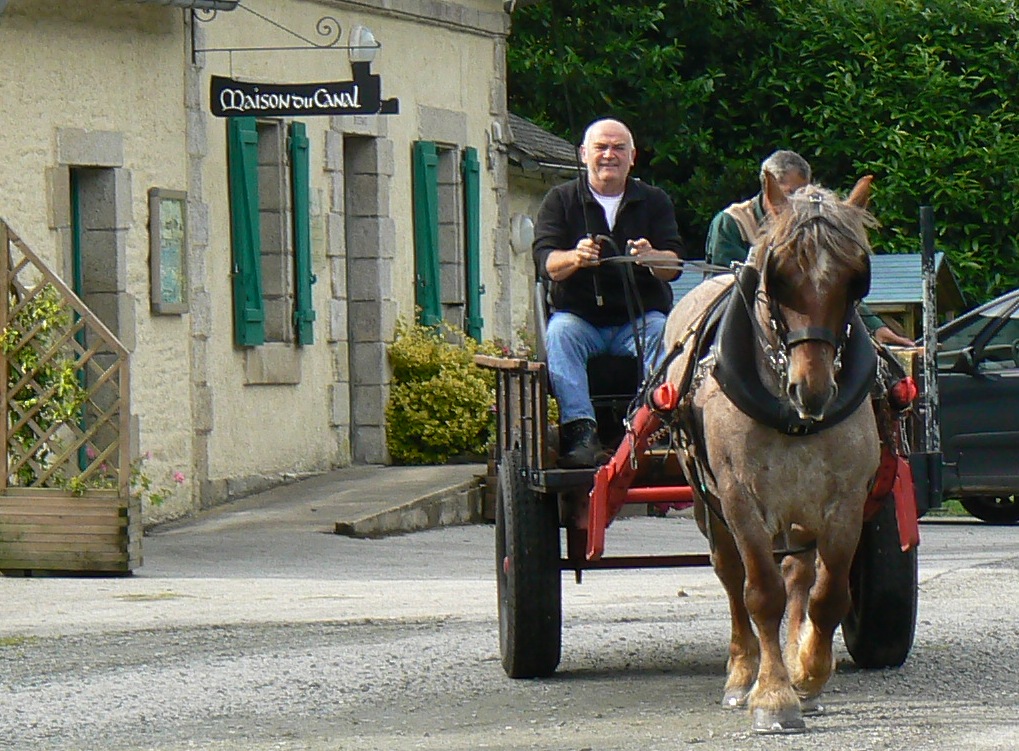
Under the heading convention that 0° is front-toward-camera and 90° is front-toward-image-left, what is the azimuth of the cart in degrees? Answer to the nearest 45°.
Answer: approximately 0°

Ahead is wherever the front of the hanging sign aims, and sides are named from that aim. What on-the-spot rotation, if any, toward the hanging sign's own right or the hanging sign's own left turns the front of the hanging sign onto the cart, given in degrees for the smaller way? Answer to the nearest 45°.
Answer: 0° — it already faces it

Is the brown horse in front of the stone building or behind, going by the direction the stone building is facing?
in front

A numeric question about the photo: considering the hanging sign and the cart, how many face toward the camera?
2

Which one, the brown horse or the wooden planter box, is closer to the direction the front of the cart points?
the brown horse

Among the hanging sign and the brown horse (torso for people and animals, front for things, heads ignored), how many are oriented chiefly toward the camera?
2
